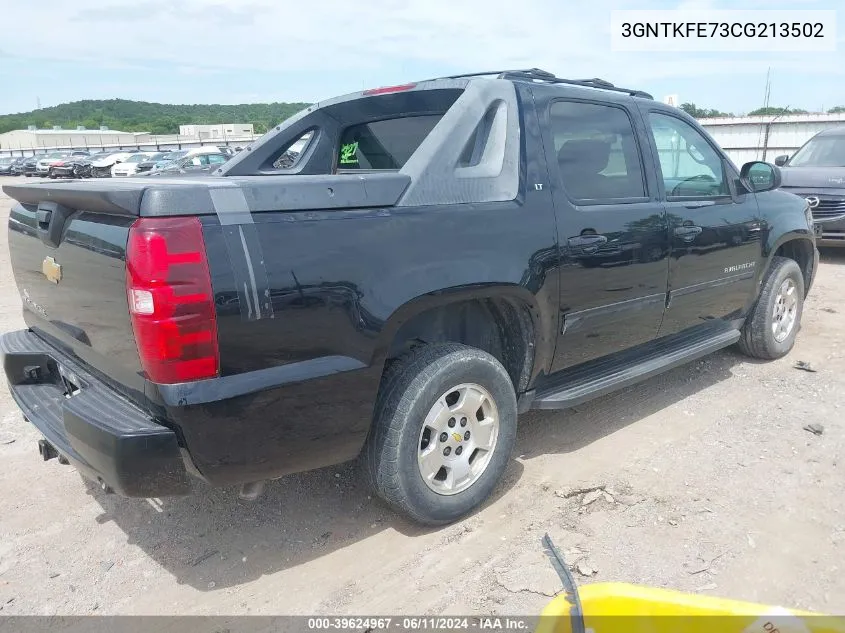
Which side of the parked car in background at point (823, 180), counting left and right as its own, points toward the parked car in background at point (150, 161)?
right

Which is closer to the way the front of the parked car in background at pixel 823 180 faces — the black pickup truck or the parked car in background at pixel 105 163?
the black pickup truck

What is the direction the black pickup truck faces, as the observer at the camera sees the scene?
facing away from the viewer and to the right of the viewer

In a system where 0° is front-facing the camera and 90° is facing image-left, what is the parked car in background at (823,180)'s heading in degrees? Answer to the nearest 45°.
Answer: approximately 45°

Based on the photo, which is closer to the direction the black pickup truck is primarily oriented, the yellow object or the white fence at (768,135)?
the white fence

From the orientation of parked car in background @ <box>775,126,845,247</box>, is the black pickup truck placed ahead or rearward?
ahead

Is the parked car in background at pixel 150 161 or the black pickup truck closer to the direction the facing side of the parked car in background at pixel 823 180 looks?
the black pickup truck

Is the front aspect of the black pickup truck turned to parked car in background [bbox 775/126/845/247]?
yes

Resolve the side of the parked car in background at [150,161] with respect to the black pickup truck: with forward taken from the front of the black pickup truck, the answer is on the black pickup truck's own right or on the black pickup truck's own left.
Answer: on the black pickup truck's own left

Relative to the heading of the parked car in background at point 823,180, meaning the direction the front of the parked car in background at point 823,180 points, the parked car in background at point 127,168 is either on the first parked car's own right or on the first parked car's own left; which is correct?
on the first parked car's own right

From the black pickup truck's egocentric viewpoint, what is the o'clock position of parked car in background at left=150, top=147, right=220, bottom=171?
The parked car in background is roughly at 10 o'clock from the black pickup truck.

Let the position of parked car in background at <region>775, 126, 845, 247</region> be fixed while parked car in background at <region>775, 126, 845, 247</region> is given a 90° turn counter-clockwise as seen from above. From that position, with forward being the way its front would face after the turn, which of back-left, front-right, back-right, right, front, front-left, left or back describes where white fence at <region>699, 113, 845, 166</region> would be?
back-left

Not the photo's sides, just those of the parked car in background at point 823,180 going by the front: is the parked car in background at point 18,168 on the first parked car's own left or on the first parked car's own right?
on the first parked car's own right

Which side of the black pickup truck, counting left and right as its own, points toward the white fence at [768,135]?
front
